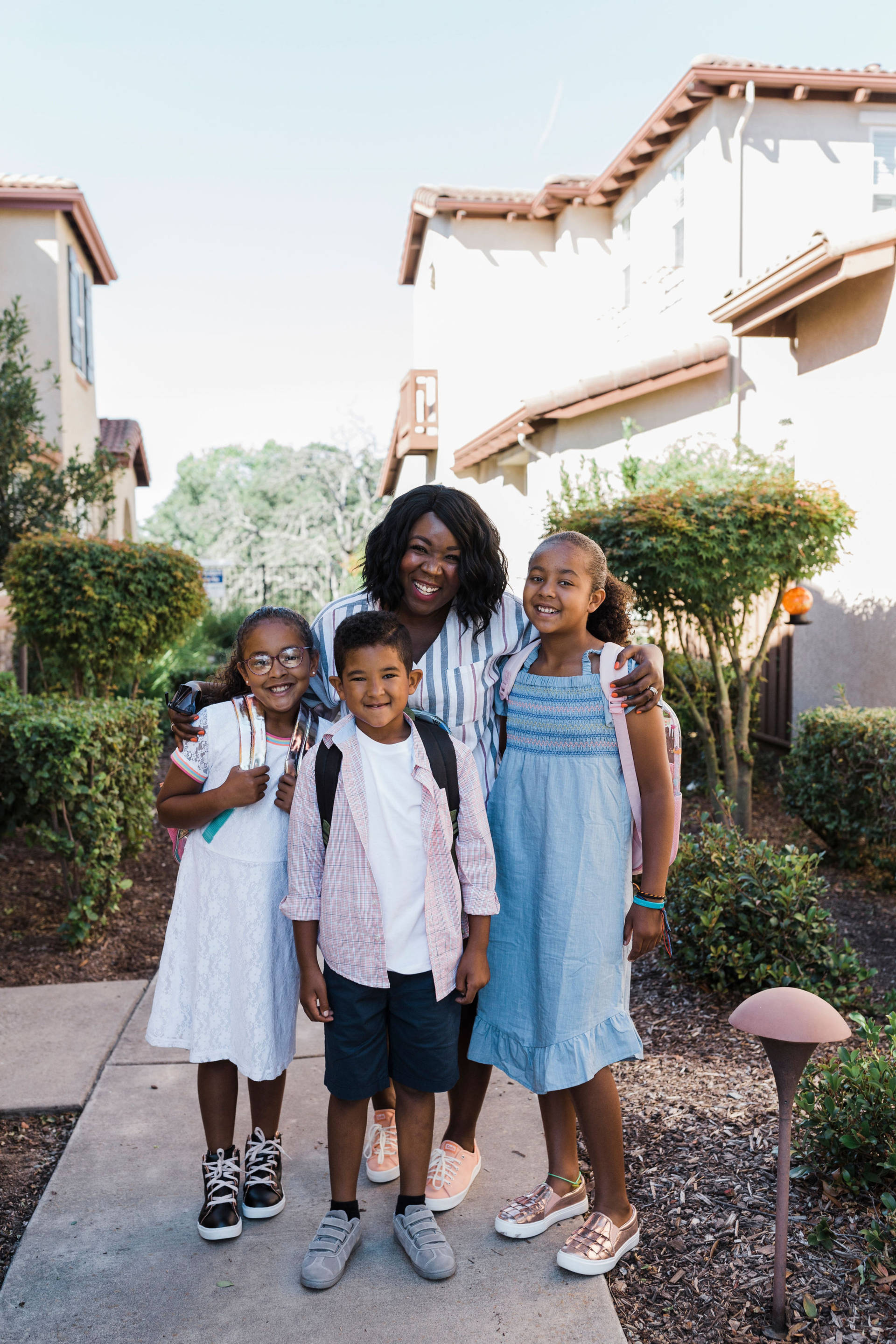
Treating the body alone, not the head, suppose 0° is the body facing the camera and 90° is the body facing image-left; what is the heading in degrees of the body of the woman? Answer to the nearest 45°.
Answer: approximately 0°

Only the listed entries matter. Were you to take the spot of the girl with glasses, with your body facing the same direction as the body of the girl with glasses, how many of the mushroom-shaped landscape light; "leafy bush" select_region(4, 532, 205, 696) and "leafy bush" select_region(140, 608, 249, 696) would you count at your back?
2

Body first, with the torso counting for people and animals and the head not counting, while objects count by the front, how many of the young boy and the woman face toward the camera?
2

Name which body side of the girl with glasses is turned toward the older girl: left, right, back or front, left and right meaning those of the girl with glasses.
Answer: left

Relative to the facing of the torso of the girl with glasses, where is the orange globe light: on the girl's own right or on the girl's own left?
on the girl's own left

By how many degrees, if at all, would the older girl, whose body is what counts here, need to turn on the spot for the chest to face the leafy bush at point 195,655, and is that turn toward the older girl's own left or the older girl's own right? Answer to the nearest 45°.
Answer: approximately 90° to the older girl's own right

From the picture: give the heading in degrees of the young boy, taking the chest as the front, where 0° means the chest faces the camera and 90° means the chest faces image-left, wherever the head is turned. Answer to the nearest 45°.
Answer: approximately 0°

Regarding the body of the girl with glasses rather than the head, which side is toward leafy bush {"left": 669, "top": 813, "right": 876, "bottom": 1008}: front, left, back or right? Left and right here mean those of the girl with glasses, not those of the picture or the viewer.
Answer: left
